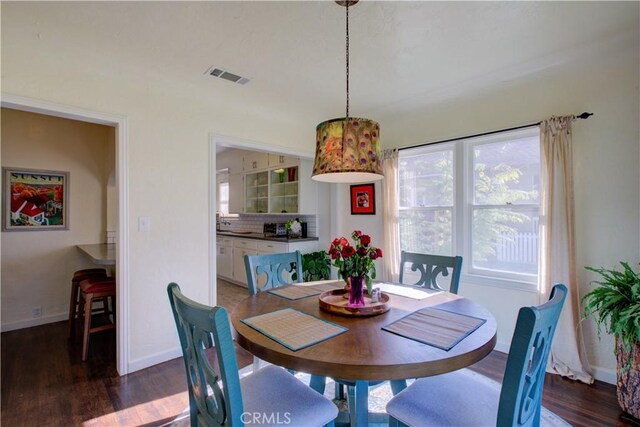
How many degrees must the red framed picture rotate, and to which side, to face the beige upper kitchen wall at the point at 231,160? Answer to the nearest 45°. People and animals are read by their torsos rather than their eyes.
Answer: approximately 90° to its right

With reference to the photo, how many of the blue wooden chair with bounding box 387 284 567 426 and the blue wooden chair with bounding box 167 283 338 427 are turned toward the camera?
0

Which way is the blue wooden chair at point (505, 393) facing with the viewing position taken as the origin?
facing away from the viewer and to the left of the viewer

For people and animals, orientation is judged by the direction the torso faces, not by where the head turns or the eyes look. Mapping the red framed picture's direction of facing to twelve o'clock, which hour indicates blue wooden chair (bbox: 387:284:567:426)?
The blue wooden chair is roughly at 10 o'clock from the red framed picture.

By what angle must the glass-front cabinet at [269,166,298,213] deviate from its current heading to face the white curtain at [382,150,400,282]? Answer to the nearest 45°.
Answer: approximately 90° to its left

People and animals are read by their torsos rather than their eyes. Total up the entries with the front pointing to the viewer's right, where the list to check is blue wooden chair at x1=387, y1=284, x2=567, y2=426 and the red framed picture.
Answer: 0

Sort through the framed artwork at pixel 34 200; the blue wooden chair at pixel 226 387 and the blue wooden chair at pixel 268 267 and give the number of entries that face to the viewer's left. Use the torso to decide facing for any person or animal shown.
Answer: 0

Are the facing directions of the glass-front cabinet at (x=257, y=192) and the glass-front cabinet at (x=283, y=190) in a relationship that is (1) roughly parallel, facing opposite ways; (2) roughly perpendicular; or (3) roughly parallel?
roughly parallel

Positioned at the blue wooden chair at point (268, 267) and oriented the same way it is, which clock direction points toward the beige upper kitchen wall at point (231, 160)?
The beige upper kitchen wall is roughly at 7 o'clock from the blue wooden chair.

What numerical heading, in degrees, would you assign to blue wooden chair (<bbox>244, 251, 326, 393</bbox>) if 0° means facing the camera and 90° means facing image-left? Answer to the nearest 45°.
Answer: approximately 315°

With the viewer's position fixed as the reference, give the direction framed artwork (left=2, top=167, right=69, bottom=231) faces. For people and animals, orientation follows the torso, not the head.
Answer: facing the viewer and to the right of the viewer

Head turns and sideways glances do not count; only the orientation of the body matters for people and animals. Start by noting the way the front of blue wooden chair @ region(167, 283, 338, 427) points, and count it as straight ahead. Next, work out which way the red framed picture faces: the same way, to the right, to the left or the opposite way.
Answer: the opposite way

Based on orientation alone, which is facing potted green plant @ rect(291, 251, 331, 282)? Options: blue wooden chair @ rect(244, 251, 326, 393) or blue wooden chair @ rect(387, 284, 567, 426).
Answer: blue wooden chair @ rect(387, 284, 567, 426)

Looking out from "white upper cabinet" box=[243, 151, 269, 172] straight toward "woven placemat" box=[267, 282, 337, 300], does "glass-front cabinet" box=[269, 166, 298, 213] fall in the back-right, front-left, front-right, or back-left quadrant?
front-left

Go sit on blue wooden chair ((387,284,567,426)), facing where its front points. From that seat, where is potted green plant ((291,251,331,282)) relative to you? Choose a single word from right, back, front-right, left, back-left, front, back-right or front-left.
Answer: front

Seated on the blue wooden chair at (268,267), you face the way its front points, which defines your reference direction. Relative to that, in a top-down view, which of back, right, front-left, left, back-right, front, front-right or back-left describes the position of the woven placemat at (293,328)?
front-right
